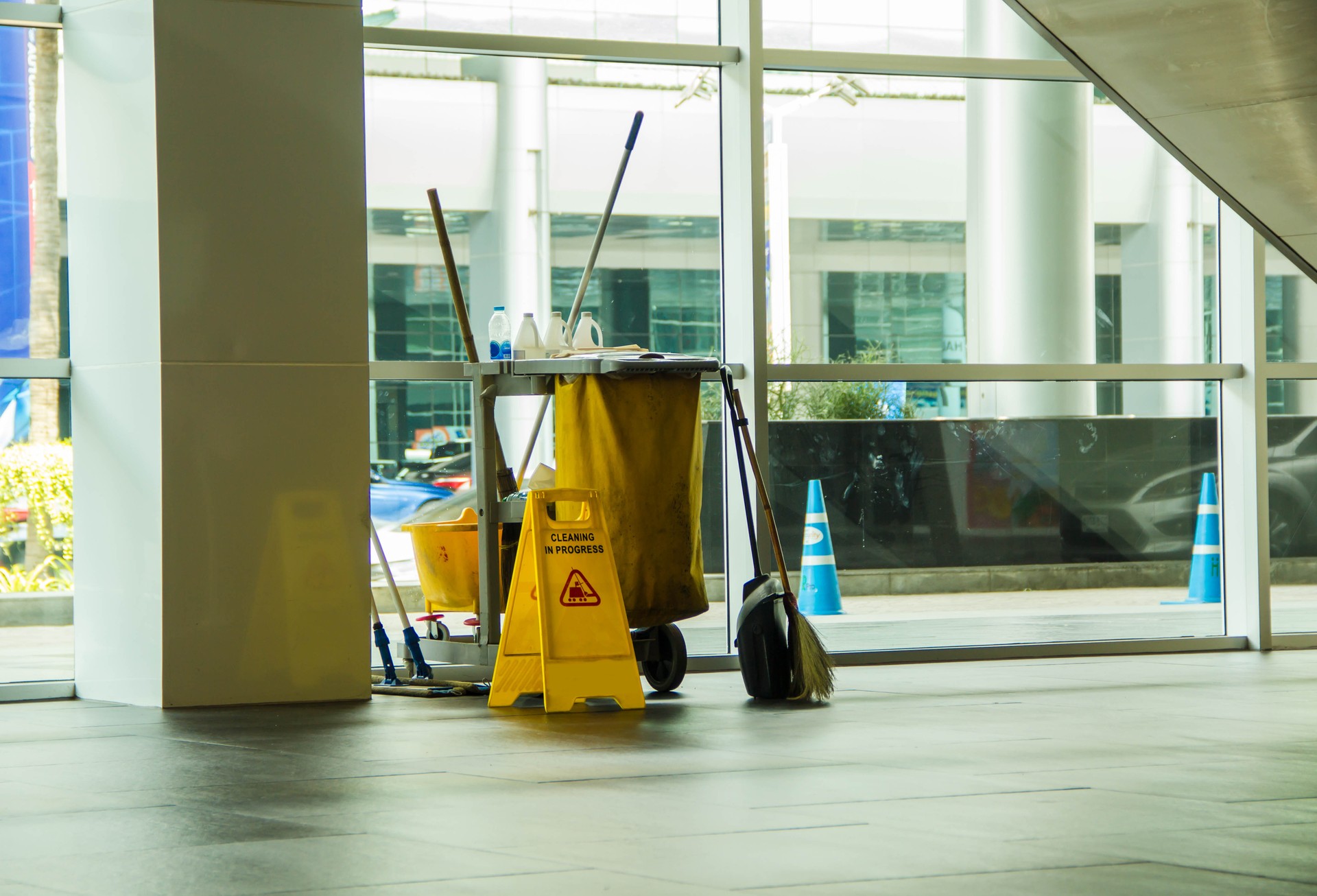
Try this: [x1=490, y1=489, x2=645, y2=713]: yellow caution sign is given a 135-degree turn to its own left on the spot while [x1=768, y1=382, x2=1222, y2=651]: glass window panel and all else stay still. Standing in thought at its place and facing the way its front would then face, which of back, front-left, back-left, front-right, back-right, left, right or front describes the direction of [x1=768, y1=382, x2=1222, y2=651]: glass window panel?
front-right

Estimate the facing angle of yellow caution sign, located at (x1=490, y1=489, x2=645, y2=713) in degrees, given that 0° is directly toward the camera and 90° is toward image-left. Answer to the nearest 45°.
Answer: approximately 315°

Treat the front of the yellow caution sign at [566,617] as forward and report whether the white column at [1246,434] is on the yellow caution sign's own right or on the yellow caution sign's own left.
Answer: on the yellow caution sign's own left

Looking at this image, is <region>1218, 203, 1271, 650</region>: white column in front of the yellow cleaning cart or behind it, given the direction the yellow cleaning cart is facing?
behind

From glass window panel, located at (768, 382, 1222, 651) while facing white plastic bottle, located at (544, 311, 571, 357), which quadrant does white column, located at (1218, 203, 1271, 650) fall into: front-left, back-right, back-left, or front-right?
back-left

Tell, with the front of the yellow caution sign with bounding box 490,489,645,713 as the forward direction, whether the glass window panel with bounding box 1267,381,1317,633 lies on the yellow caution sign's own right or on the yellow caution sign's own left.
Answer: on the yellow caution sign's own left

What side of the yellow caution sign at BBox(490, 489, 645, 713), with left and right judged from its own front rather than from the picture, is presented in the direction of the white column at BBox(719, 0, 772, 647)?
left
